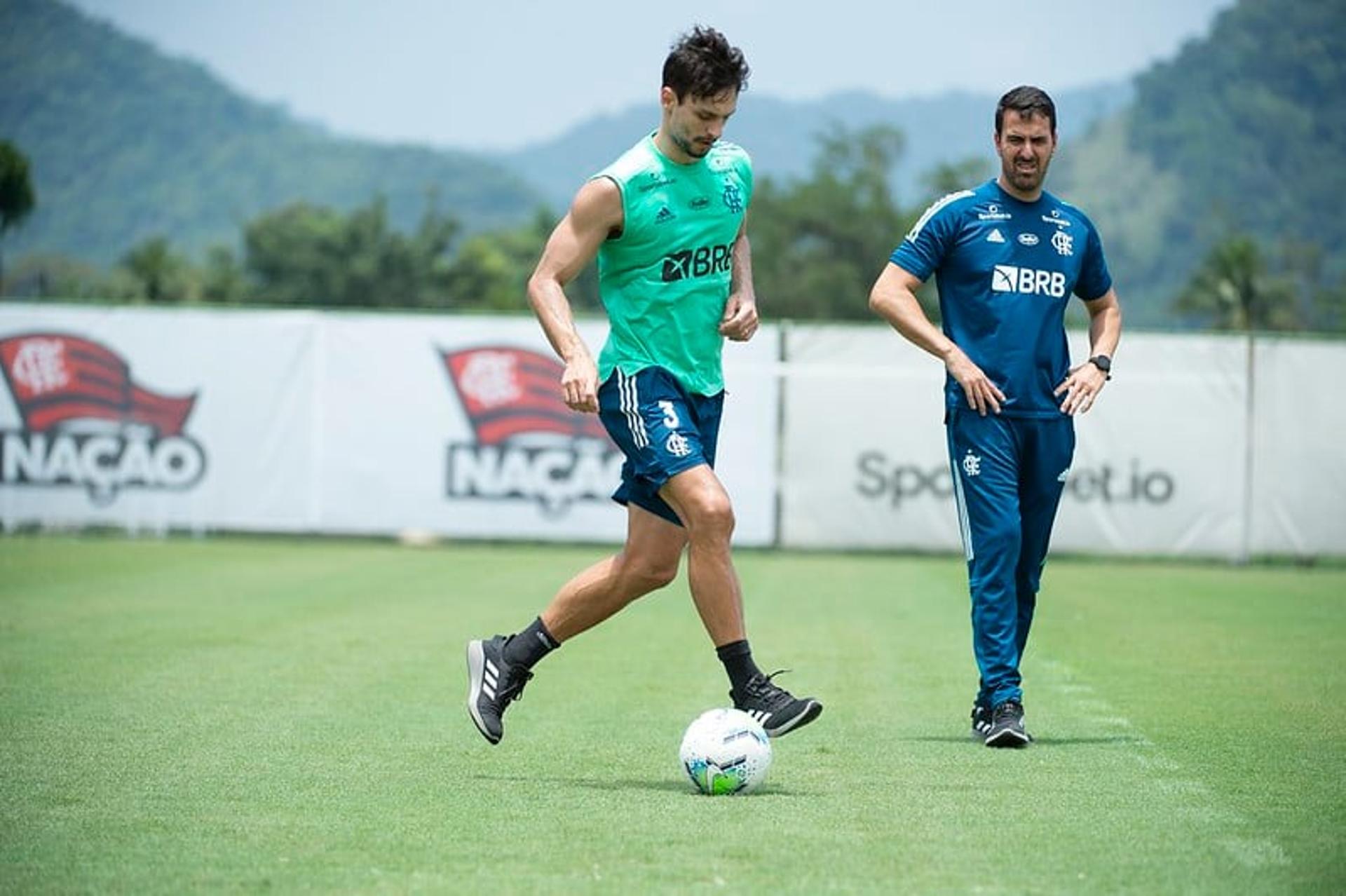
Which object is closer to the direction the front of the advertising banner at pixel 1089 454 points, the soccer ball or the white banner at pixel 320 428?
the soccer ball

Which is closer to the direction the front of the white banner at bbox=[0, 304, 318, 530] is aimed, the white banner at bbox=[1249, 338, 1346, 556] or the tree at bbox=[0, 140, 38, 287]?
the white banner

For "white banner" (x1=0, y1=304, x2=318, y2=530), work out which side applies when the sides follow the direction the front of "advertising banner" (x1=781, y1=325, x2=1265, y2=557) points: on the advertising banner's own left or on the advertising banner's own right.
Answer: on the advertising banner's own right

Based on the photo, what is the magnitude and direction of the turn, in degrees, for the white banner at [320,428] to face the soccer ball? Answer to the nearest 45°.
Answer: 0° — it already faces it

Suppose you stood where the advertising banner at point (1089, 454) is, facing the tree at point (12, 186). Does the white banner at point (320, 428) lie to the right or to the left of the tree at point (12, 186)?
left

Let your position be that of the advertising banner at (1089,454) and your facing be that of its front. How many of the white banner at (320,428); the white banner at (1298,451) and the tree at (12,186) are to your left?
1

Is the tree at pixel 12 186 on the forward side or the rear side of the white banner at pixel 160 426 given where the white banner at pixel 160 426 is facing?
on the rear side

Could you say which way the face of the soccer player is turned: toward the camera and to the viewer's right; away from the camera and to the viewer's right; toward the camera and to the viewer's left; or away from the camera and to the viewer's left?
toward the camera and to the viewer's right

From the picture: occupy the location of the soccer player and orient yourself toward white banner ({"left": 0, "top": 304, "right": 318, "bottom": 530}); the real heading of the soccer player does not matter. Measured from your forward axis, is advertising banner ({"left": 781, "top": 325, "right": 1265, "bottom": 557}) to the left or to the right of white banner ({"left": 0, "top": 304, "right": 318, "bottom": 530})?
right

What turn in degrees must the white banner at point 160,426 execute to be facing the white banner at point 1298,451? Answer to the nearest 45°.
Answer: approximately 90° to its left

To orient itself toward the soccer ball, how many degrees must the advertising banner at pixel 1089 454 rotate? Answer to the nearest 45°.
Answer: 0° — it already faces it

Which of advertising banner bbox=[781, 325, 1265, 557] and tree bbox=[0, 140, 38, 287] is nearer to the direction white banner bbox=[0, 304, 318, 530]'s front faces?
the advertising banner

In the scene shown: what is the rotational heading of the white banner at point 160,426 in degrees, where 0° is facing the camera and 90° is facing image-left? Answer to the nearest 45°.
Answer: approximately 0°

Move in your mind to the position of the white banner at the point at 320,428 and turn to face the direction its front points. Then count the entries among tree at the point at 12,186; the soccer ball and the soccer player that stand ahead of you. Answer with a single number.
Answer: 2

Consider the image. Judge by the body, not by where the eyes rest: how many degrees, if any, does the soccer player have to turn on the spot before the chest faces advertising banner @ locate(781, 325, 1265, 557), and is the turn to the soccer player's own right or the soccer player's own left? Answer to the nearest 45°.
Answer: approximately 135° to the soccer player's own left

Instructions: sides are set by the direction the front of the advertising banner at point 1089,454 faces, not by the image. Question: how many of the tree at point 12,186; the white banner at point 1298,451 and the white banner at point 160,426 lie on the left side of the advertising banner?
1

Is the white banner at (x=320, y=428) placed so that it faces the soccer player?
yes

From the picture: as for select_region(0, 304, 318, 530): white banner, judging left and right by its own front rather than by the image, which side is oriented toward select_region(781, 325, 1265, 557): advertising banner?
left
